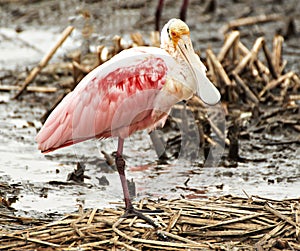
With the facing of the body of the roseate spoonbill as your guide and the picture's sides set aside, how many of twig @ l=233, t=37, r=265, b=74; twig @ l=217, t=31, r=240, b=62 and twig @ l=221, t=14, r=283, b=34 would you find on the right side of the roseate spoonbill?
0

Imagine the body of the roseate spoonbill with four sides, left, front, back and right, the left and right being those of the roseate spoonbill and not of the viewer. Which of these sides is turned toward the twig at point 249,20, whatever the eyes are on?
left

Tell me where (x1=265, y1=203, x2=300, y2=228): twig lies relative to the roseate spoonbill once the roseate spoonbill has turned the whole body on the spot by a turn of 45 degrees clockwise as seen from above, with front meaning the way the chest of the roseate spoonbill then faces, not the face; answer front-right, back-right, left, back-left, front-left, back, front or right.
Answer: front

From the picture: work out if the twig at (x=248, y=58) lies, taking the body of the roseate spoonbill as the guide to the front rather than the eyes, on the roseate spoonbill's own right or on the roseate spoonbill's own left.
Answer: on the roseate spoonbill's own left

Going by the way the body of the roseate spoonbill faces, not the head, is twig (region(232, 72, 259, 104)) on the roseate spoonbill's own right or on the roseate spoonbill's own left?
on the roseate spoonbill's own left

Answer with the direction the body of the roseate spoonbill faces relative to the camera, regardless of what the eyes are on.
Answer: to the viewer's right

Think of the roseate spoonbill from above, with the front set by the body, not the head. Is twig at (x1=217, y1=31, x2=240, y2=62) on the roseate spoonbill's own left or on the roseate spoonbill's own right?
on the roseate spoonbill's own left
